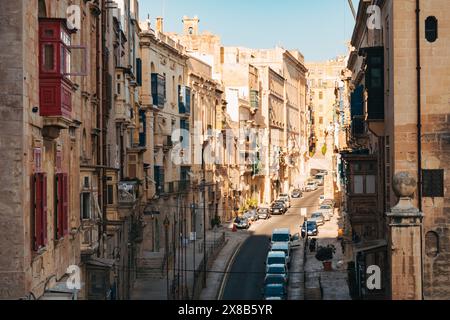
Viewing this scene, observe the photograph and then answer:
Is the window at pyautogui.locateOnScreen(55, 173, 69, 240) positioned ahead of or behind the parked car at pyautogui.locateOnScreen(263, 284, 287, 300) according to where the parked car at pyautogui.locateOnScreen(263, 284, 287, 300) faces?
ahead

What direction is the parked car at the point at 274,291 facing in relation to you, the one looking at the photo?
facing the viewer
